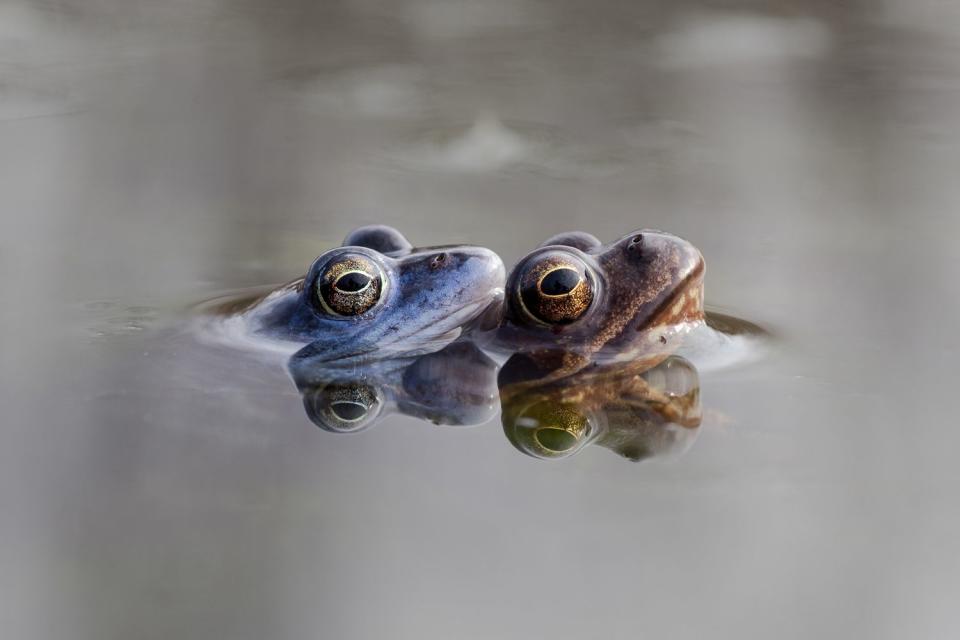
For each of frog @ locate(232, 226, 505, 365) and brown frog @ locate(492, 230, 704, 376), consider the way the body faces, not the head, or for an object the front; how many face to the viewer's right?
2

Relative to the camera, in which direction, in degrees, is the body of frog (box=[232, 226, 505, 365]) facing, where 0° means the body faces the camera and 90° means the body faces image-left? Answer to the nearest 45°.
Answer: approximately 270°

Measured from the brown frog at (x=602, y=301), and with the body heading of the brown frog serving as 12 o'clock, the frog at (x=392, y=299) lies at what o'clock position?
The frog is roughly at 6 o'clock from the brown frog.

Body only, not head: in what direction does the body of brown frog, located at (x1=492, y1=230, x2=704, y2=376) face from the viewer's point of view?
to the viewer's right
